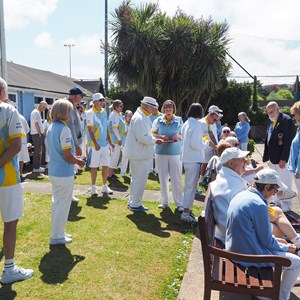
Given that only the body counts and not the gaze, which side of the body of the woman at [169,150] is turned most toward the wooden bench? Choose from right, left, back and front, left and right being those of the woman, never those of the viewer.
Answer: front

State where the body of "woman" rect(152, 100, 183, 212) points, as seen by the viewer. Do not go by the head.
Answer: toward the camera

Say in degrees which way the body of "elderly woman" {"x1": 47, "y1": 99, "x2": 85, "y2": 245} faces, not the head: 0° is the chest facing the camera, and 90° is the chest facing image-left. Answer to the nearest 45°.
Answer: approximately 225°

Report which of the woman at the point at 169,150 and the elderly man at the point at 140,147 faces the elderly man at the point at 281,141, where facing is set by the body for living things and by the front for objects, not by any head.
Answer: the elderly man at the point at 140,147

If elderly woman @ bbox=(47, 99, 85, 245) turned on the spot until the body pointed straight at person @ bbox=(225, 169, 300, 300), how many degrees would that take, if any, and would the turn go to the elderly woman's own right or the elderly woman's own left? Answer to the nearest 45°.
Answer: approximately 90° to the elderly woman's own right

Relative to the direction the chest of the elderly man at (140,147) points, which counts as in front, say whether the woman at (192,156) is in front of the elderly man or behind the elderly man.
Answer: in front

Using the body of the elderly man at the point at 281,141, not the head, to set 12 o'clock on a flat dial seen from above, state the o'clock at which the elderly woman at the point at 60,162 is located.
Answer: The elderly woman is roughly at 12 o'clock from the elderly man.

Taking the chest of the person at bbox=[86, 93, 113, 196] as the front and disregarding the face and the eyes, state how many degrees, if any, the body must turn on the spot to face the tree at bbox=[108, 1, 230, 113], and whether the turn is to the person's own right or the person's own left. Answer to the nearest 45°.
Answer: approximately 135° to the person's own left

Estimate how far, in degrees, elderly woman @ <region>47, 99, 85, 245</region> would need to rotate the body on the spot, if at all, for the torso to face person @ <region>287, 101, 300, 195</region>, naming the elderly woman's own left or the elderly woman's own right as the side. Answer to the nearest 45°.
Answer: approximately 45° to the elderly woman's own right

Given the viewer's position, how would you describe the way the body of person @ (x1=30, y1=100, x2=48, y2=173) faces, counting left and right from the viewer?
facing to the right of the viewer

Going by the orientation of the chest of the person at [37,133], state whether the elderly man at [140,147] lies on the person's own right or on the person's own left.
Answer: on the person's own right

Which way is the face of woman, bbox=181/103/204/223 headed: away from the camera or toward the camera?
away from the camera
